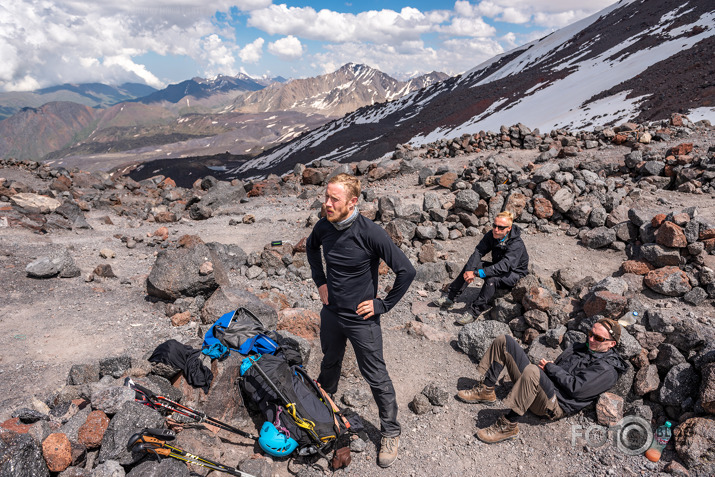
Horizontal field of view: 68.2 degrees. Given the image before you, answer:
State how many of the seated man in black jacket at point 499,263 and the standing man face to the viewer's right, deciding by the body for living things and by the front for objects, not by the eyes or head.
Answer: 0

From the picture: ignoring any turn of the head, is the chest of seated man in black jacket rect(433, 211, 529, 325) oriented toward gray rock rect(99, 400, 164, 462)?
yes

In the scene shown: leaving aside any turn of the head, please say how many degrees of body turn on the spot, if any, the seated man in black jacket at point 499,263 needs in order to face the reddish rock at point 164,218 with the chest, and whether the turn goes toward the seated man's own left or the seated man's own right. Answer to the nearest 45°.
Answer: approximately 90° to the seated man's own right

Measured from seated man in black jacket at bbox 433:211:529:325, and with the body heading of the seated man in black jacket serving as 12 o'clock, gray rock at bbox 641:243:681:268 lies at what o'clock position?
The gray rock is roughly at 7 o'clock from the seated man in black jacket.

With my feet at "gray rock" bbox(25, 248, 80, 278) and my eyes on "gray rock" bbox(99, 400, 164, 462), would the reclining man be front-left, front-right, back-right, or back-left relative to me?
front-left

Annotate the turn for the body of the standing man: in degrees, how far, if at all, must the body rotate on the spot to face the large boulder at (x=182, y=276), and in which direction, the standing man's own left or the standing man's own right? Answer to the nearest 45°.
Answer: approximately 90° to the standing man's own right

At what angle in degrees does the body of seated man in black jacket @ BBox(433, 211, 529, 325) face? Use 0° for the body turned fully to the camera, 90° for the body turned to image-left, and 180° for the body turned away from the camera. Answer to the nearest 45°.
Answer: approximately 45°

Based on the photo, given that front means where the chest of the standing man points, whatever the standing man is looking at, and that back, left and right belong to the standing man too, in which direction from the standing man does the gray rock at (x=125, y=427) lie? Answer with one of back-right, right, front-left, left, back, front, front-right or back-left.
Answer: front-right

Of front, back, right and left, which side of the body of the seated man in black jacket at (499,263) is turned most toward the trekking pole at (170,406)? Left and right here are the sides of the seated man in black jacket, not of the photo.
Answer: front

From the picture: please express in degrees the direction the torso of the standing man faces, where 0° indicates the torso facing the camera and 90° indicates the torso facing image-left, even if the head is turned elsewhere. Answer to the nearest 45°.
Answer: approximately 45°

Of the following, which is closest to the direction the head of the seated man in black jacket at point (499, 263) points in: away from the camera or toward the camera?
toward the camera

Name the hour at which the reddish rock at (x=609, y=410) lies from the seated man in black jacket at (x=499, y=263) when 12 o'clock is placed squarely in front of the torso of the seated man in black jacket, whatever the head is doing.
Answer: The reddish rock is roughly at 10 o'clock from the seated man in black jacket.

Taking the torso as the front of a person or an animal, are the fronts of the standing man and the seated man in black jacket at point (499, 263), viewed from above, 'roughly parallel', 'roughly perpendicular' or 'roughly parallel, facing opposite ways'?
roughly parallel

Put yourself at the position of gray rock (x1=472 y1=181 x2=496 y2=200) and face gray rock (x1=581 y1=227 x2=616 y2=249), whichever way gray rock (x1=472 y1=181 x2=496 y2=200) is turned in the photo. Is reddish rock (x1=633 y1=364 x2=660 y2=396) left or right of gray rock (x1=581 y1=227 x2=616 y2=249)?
right

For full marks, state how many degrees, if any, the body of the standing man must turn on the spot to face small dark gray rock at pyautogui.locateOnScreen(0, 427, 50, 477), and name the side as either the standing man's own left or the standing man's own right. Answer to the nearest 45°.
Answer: approximately 45° to the standing man's own right

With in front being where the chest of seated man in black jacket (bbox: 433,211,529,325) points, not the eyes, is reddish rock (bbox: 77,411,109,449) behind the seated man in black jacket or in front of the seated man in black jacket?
in front
